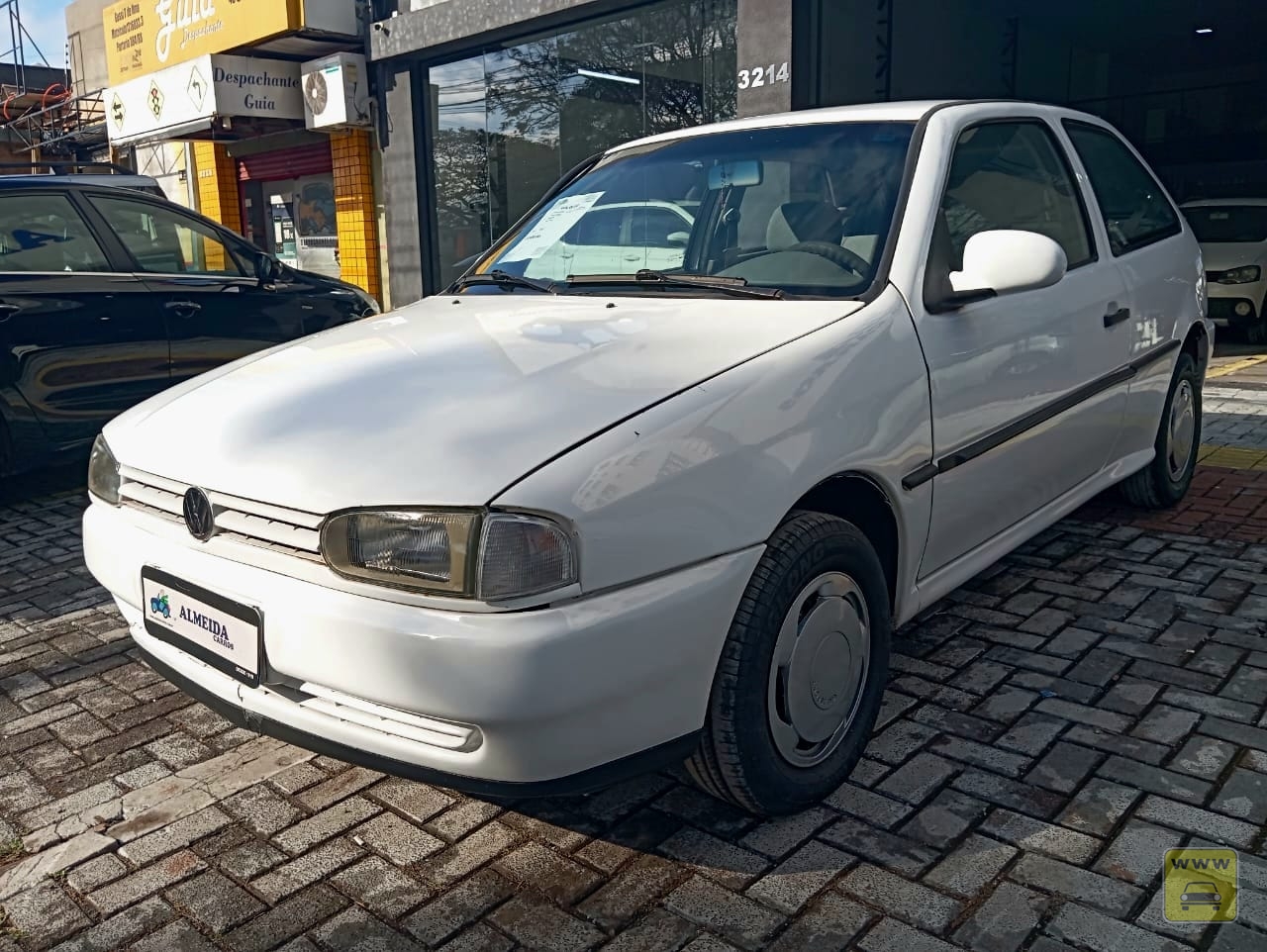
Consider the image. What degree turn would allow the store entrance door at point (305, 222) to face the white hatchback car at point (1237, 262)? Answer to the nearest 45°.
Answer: approximately 90° to its left

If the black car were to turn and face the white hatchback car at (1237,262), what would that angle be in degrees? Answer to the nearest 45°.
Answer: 0° — it already faces it

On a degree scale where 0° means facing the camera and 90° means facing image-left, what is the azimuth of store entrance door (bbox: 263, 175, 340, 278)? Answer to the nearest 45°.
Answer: approximately 45°

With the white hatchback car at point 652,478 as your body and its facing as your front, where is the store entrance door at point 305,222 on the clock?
The store entrance door is roughly at 4 o'clock from the white hatchback car.

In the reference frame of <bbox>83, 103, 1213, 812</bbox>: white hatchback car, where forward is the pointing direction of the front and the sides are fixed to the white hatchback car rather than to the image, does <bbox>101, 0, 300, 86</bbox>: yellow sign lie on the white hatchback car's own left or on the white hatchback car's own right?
on the white hatchback car's own right

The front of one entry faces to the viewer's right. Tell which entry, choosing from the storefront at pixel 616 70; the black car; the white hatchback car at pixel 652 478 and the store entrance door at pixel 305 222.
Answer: the black car

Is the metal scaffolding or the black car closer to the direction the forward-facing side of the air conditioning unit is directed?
the black car

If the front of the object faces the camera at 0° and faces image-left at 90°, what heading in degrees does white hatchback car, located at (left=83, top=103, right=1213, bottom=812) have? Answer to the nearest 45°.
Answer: approximately 45°

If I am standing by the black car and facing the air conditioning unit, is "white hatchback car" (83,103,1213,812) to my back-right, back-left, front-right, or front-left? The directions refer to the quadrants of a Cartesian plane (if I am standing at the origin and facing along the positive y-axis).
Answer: back-right

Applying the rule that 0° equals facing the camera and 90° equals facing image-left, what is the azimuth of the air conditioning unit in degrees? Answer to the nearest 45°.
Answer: approximately 45°

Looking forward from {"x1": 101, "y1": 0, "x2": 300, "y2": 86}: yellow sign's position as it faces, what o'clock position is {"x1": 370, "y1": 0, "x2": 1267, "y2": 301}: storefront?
The storefront is roughly at 9 o'clock from the yellow sign.

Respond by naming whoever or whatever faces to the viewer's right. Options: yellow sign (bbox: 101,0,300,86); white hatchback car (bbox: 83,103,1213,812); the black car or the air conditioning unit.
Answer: the black car
